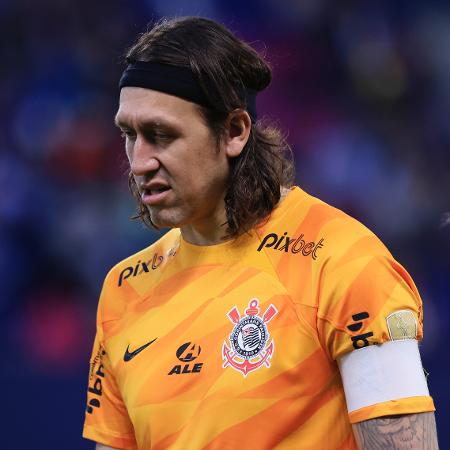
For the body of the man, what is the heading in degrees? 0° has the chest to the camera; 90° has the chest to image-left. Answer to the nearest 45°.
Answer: approximately 45°
